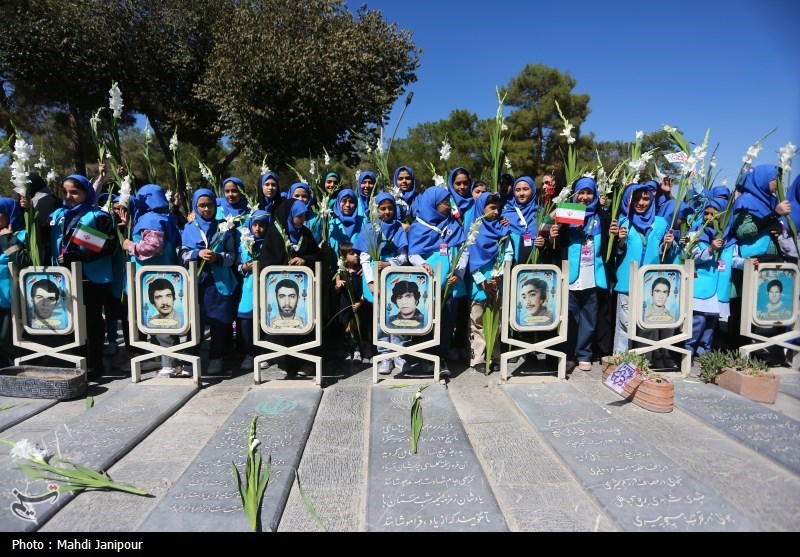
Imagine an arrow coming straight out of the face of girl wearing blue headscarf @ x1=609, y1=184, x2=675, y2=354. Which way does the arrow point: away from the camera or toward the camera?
toward the camera

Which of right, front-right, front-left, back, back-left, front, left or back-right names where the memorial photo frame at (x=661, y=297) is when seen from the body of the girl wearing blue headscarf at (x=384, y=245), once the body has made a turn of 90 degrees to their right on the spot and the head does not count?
back

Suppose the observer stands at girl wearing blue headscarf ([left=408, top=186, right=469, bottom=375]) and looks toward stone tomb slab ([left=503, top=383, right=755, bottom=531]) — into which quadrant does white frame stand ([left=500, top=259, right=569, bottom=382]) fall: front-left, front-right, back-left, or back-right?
front-left

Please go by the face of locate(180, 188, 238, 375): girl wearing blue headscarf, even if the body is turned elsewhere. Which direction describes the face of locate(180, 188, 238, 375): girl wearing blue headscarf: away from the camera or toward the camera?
toward the camera

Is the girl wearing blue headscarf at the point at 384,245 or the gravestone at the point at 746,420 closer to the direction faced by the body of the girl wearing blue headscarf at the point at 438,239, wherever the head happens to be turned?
the gravestone

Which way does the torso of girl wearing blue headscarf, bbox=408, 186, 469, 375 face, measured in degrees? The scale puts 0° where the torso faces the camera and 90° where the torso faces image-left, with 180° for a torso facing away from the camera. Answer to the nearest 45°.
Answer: approximately 315°

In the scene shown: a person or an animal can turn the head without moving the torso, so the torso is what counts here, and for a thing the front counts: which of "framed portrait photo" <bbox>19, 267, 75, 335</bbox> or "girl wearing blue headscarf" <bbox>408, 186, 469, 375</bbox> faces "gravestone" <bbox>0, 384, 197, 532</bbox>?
the framed portrait photo

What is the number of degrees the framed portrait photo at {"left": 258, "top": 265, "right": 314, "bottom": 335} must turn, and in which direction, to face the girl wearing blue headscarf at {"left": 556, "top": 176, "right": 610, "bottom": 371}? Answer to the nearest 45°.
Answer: approximately 90° to its left

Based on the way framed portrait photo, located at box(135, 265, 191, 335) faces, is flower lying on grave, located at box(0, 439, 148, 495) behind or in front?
in front

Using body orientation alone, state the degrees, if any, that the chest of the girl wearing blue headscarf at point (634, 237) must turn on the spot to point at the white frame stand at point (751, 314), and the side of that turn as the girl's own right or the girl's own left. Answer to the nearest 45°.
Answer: approximately 90° to the girl's own left

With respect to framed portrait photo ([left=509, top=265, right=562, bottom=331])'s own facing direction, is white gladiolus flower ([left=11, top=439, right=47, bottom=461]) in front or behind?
in front

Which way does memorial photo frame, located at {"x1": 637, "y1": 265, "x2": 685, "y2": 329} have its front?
toward the camera

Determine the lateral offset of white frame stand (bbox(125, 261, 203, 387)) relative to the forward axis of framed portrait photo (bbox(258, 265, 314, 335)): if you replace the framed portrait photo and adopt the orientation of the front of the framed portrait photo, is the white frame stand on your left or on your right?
on your right

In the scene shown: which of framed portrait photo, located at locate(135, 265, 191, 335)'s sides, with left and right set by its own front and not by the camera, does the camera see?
front

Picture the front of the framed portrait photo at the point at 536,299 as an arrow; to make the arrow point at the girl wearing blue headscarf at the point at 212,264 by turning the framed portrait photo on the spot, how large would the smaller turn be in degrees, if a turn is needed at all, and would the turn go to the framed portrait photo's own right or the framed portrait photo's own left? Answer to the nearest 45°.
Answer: approximately 90° to the framed portrait photo's own right

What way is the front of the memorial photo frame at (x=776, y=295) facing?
toward the camera
